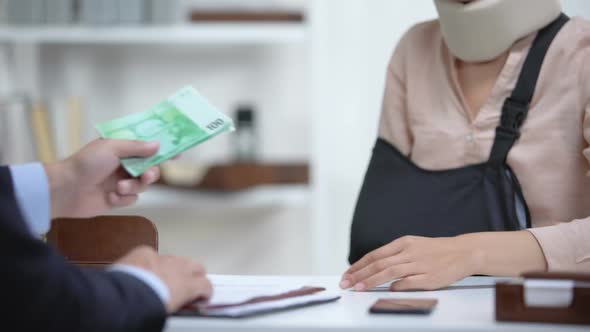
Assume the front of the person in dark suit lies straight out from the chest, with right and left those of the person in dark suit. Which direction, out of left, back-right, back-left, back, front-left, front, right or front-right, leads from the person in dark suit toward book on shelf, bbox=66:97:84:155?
left

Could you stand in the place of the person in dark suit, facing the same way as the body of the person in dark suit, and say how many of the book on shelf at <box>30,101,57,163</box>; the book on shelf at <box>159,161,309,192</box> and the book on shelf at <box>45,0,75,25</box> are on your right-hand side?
0

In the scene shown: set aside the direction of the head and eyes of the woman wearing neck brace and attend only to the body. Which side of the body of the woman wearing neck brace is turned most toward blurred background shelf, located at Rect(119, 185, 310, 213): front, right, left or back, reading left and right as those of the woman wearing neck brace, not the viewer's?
right

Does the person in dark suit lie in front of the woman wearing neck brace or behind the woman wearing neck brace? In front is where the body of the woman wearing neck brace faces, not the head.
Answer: in front

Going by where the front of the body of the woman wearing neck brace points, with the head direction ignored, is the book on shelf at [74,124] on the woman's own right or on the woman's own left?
on the woman's own right

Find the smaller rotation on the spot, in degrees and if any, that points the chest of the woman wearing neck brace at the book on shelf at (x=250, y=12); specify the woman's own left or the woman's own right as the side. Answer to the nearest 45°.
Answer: approximately 90° to the woman's own right

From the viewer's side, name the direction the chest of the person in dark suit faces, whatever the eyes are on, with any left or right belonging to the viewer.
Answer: facing to the right of the viewer

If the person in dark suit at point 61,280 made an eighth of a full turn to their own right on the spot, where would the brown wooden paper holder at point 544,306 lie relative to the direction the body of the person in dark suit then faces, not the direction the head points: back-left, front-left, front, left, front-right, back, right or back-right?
front-left

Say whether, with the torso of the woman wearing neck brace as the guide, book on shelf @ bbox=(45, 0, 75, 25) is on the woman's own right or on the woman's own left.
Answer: on the woman's own right

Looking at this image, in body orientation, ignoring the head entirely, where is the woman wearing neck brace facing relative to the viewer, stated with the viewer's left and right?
facing the viewer and to the left of the viewer

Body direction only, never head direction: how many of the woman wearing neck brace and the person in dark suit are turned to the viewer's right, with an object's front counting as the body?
1

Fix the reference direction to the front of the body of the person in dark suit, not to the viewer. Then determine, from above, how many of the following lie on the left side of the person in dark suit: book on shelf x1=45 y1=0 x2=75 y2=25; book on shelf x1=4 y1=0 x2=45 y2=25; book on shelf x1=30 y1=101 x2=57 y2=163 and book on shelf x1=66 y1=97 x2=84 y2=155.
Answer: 4

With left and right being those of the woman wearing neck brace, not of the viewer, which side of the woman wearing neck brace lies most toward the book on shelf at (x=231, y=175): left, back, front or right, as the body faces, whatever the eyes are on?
right

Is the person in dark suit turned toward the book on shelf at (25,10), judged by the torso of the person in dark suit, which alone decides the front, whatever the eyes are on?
no

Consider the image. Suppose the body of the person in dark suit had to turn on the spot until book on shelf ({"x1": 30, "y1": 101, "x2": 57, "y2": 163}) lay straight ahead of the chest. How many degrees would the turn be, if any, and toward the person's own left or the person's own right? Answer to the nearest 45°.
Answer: approximately 90° to the person's own left

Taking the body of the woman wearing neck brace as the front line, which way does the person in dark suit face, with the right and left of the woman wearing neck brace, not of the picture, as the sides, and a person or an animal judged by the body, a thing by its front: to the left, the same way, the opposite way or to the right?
the opposite way
